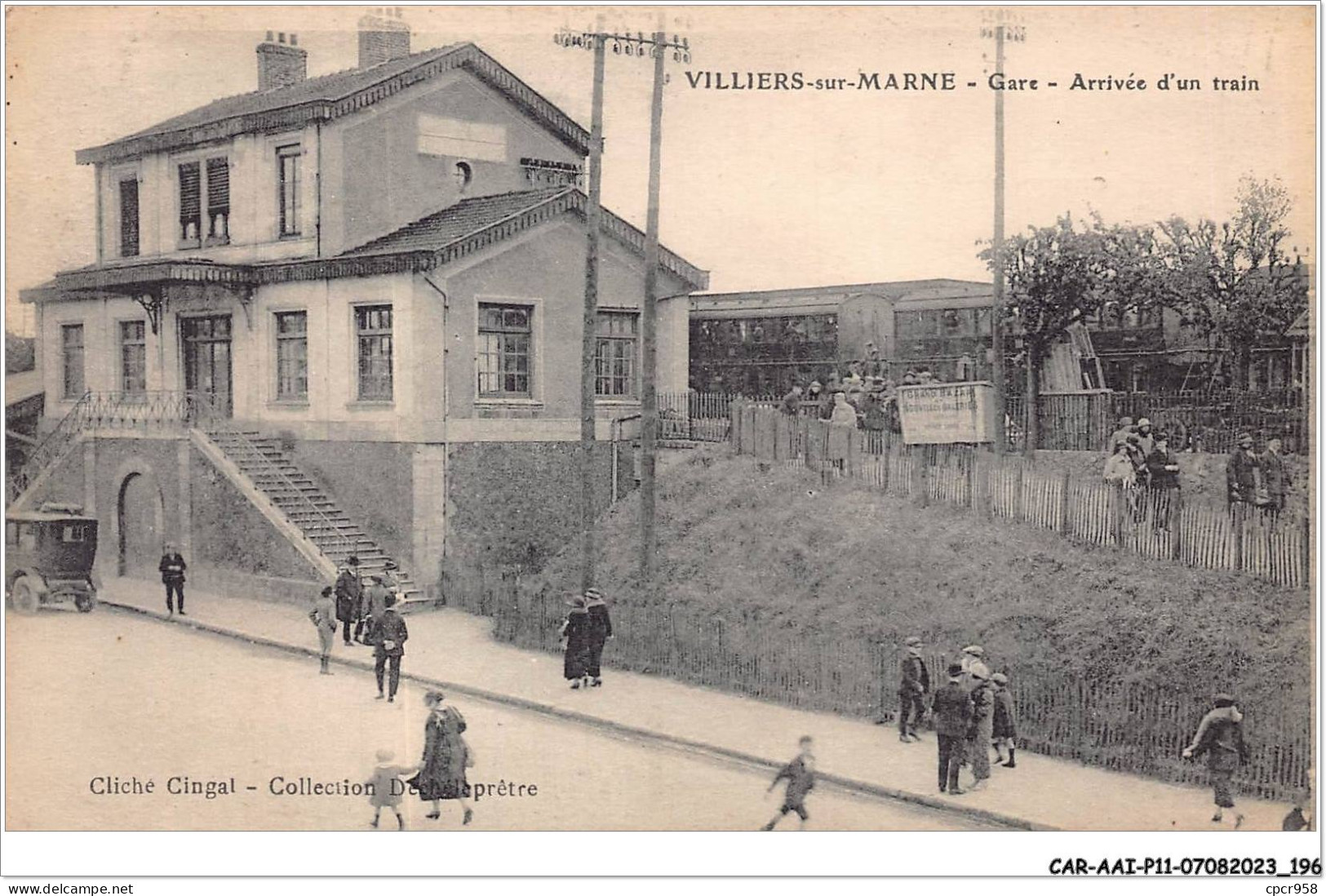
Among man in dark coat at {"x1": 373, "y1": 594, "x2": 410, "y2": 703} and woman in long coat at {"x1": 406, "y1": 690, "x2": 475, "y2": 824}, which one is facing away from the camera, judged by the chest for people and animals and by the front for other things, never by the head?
the man in dark coat

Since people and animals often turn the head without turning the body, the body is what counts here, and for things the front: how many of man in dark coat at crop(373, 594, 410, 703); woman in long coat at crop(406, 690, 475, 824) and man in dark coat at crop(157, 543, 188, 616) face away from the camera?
1

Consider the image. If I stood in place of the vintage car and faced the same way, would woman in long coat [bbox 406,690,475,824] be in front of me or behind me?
behind

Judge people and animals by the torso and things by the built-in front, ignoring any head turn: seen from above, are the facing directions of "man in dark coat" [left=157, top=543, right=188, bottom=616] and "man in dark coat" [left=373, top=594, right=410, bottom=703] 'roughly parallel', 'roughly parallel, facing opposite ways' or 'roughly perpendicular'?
roughly parallel, facing opposite ways

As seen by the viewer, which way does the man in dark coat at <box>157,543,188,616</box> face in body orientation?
toward the camera

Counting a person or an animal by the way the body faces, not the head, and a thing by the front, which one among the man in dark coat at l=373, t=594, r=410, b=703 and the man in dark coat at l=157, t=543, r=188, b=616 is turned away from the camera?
the man in dark coat at l=373, t=594, r=410, b=703

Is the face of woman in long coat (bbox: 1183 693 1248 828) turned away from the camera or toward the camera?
away from the camera

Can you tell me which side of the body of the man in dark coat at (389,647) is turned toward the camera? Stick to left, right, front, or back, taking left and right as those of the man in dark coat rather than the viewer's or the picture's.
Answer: back

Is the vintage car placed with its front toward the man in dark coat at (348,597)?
no

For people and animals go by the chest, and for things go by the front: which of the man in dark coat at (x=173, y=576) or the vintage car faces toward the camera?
the man in dark coat

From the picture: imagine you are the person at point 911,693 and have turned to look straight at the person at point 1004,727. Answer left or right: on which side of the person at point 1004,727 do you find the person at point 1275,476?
left

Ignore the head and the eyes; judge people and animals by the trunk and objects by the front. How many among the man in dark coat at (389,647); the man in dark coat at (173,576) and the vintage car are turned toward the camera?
1

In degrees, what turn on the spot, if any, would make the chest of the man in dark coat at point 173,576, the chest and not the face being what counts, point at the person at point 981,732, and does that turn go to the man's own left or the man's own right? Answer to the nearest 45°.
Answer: approximately 45° to the man's own left

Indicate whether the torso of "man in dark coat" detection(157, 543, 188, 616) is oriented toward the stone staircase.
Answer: no
